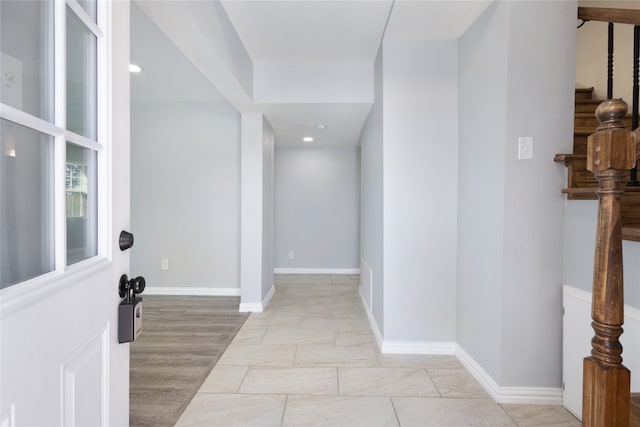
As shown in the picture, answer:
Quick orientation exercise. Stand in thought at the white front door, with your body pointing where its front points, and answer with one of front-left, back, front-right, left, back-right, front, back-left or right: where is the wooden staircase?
front-left

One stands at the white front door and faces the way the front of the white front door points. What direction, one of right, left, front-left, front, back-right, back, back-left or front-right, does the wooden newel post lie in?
front

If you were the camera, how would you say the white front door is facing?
facing the viewer and to the right of the viewer
